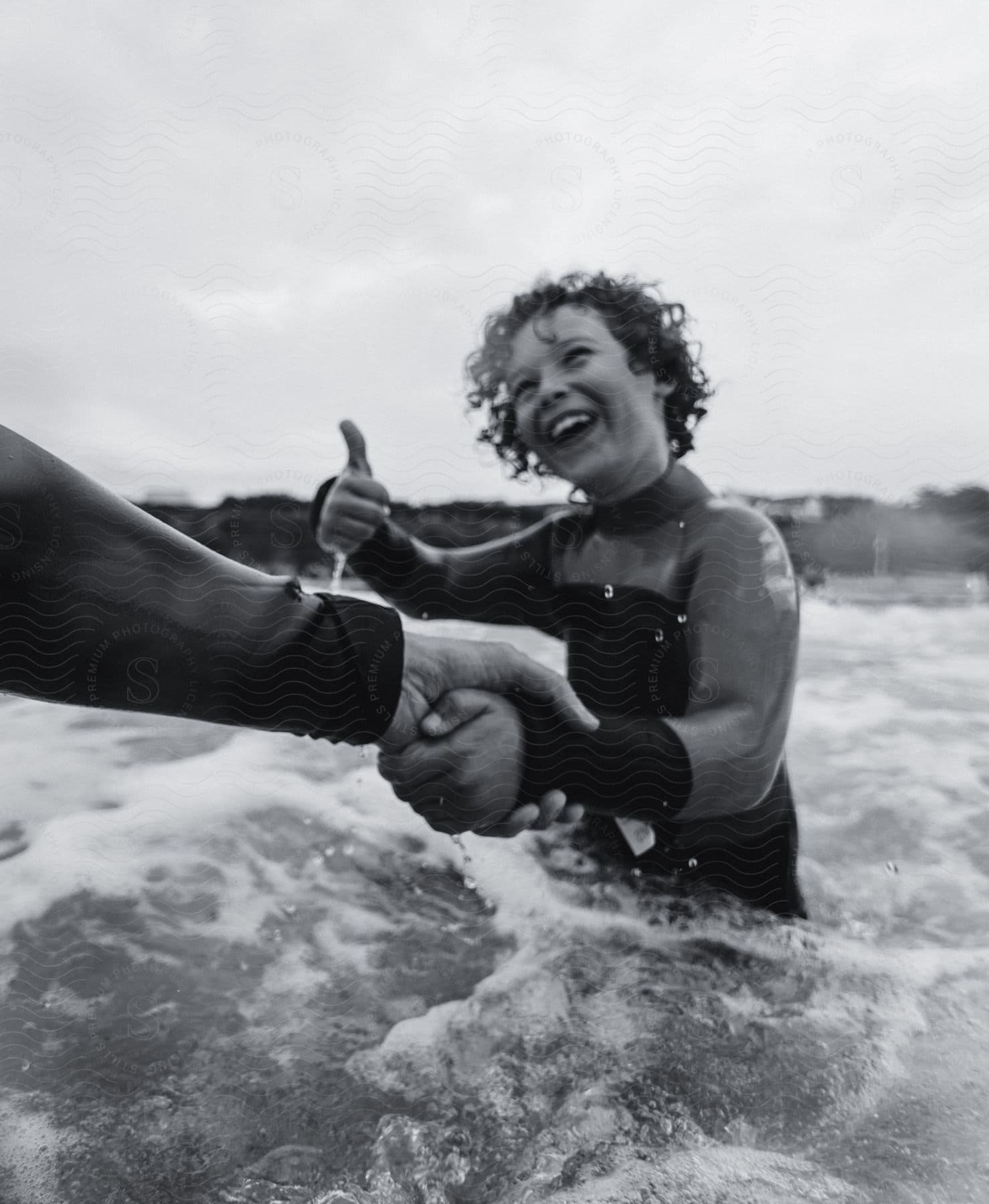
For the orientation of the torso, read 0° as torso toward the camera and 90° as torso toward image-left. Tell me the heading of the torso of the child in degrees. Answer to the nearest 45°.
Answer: approximately 45°

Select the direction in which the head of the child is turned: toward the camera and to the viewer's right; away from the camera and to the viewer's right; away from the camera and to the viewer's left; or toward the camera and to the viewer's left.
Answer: toward the camera and to the viewer's left
